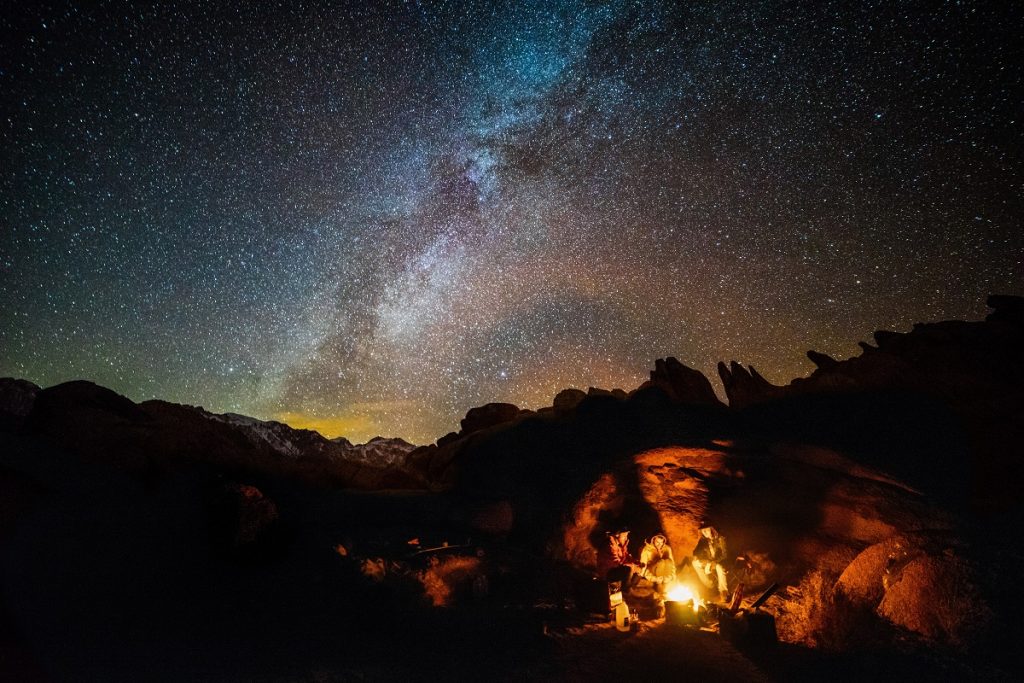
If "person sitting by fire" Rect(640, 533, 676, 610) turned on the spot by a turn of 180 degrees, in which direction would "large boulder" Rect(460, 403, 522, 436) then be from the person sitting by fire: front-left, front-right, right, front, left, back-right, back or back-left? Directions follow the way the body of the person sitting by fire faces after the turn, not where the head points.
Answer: front-left

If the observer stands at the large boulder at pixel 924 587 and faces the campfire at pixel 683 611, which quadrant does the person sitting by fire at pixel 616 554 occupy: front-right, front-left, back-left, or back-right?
front-right

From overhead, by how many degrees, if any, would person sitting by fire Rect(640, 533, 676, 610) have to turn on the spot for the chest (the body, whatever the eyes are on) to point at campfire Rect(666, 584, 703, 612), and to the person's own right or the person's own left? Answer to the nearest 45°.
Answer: approximately 45° to the person's own left

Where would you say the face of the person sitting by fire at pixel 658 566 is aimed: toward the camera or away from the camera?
toward the camera

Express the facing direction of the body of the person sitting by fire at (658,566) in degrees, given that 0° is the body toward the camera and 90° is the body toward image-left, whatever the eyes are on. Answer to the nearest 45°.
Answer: approximately 0°

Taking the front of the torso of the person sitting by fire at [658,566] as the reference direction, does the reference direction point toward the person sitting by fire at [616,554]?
no

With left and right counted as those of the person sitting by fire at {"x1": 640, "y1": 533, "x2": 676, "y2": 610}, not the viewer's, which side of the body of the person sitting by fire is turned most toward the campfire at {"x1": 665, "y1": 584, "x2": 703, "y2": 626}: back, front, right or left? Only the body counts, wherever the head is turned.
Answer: front

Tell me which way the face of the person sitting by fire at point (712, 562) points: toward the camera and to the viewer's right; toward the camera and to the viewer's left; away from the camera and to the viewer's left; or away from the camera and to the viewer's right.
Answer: toward the camera and to the viewer's left
